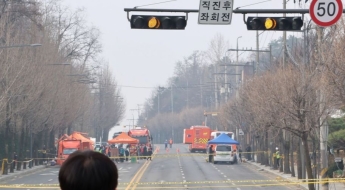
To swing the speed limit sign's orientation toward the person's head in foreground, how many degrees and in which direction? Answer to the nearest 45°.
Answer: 0° — it already faces them

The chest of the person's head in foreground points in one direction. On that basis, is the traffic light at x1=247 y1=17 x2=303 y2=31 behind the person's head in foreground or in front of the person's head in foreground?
in front

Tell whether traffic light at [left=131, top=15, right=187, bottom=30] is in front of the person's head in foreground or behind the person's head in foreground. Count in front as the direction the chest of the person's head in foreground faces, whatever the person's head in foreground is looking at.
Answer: in front

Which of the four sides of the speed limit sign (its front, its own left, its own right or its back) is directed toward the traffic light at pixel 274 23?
right

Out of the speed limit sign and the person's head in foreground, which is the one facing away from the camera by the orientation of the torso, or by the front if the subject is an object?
the person's head in foreground

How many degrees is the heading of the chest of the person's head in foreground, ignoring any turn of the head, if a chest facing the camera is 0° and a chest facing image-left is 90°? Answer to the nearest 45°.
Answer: approximately 180°

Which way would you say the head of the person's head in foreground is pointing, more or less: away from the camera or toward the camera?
away from the camera

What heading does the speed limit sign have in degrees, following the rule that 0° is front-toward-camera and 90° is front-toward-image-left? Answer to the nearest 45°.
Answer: approximately 0°

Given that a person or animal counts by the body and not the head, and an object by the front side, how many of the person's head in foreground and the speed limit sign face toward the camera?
1

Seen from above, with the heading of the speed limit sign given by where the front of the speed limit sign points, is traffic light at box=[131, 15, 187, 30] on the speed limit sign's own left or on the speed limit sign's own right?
on the speed limit sign's own right
